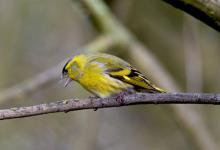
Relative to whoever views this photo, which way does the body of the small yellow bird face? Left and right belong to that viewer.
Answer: facing to the left of the viewer
